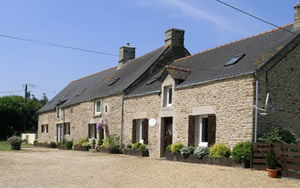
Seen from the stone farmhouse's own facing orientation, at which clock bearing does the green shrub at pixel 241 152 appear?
The green shrub is roughly at 10 o'clock from the stone farmhouse.

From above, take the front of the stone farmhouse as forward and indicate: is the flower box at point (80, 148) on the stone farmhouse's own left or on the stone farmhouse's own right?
on the stone farmhouse's own right

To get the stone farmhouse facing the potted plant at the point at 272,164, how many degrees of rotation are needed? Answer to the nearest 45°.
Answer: approximately 45° to its left

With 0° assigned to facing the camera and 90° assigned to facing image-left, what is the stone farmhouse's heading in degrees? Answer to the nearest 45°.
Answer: approximately 45°
